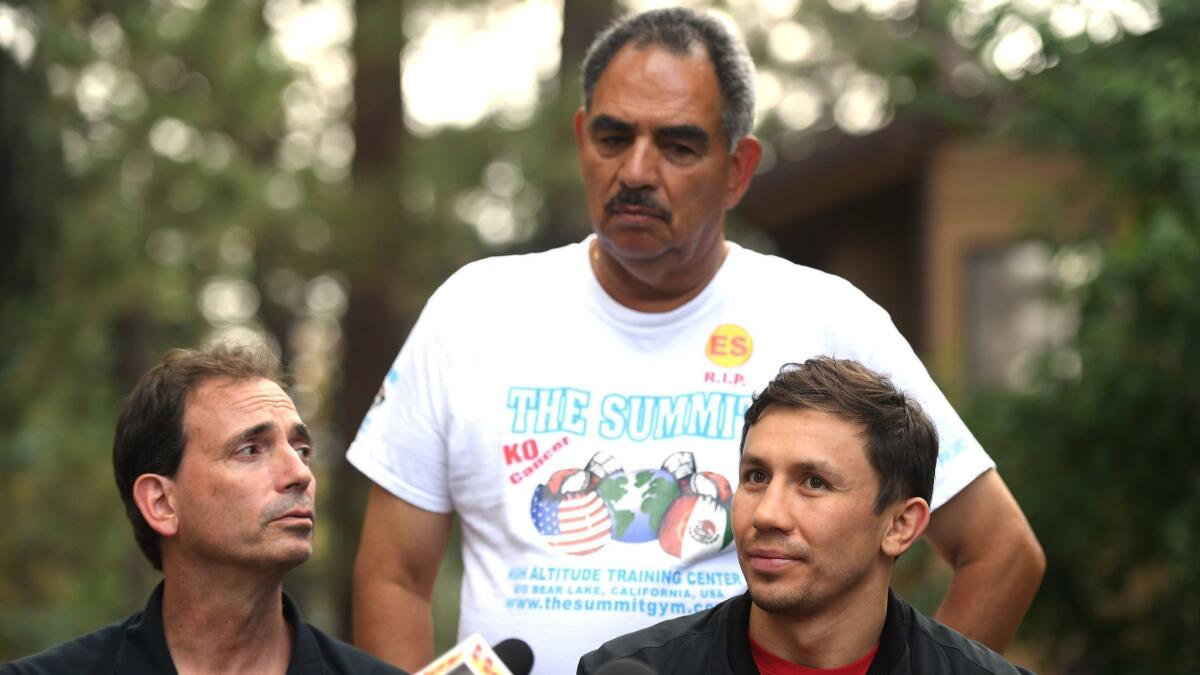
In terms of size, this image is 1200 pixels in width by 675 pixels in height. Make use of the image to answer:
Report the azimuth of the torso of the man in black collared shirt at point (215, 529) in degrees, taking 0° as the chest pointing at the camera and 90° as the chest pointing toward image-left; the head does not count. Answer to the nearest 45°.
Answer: approximately 315°

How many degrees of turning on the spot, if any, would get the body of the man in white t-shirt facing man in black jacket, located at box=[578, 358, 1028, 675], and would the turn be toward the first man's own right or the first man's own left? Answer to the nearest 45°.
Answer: approximately 45° to the first man's own left

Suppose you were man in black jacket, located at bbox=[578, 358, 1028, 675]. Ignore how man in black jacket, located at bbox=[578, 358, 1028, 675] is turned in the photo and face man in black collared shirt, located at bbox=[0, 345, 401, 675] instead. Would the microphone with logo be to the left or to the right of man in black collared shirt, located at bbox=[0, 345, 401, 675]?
left

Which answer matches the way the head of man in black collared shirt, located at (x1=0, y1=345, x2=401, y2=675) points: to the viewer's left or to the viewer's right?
to the viewer's right

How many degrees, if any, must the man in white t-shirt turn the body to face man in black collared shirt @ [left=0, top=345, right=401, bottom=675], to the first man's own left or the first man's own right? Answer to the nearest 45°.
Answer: approximately 90° to the first man's own right

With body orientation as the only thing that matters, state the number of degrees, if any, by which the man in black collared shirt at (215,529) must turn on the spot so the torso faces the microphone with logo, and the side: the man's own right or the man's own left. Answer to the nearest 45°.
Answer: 0° — they already face it

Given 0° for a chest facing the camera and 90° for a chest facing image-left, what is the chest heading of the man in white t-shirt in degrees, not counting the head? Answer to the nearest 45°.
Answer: approximately 0°
